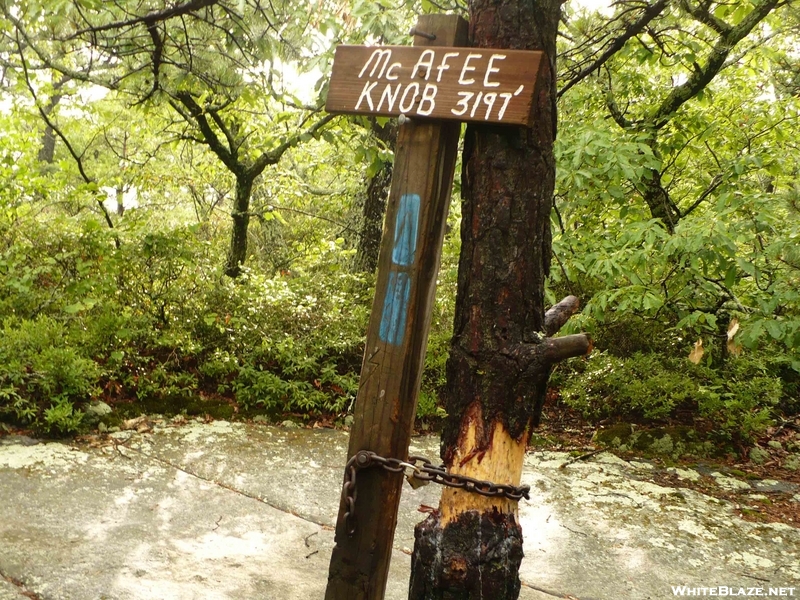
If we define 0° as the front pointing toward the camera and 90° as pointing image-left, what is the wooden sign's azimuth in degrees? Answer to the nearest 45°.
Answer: approximately 0°

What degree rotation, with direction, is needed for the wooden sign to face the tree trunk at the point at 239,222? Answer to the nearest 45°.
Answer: approximately 180°

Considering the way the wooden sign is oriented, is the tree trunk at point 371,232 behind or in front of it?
behind

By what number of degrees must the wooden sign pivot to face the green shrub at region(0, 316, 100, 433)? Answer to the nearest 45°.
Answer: approximately 135° to its right
